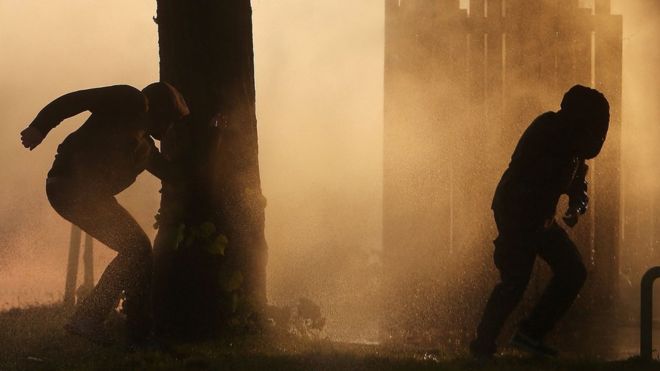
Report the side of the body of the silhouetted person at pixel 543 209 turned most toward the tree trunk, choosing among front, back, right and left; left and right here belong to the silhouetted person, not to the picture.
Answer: back

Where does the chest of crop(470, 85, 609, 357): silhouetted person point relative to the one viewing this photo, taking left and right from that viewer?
facing to the right of the viewer

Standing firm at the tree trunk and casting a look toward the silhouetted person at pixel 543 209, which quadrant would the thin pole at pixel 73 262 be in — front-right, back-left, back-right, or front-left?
back-left

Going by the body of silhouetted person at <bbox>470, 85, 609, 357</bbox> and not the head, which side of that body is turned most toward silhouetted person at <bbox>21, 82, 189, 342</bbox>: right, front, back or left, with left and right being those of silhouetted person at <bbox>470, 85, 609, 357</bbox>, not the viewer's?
back

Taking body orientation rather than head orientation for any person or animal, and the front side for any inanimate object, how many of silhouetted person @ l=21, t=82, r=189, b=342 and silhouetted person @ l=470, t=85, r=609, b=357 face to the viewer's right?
2

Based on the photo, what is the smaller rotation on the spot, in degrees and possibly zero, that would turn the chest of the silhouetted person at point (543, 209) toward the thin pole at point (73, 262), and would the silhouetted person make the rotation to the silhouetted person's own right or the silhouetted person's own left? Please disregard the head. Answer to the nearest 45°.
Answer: approximately 135° to the silhouetted person's own left

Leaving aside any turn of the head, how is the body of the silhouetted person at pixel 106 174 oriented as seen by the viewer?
to the viewer's right

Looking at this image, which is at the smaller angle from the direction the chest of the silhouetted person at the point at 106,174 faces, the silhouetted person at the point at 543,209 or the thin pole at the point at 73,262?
the silhouetted person

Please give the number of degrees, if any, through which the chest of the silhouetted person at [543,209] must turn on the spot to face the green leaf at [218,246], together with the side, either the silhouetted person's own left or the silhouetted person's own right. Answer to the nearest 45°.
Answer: approximately 180°

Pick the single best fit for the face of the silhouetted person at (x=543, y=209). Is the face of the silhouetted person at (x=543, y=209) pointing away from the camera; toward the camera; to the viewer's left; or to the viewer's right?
to the viewer's right
